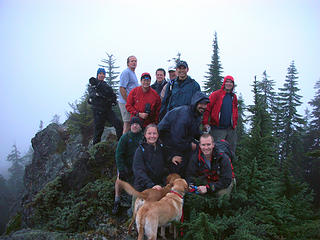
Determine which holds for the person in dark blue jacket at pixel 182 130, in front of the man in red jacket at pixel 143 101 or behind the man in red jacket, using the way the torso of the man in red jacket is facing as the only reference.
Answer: in front

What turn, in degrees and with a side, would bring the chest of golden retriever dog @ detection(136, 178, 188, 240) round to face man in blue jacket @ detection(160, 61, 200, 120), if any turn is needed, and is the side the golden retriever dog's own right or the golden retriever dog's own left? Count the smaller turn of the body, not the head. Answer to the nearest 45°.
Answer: approximately 45° to the golden retriever dog's own left

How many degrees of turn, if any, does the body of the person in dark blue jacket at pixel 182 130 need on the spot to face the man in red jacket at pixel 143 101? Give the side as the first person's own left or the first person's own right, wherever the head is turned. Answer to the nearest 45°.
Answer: approximately 180°

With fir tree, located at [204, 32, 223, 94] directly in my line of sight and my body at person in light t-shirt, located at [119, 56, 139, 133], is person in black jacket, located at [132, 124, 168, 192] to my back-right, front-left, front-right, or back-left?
back-right

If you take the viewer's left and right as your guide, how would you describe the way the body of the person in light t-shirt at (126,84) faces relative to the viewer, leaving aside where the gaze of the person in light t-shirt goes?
facing the viewer and to the right of the viewer

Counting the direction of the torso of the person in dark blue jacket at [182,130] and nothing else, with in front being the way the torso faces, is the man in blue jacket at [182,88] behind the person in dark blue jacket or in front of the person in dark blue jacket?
behind

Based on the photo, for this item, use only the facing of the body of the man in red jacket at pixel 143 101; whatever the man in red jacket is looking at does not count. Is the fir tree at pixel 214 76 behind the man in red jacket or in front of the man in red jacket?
behind

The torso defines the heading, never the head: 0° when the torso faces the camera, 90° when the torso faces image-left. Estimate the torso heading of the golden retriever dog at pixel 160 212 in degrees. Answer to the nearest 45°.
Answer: approximately 225°

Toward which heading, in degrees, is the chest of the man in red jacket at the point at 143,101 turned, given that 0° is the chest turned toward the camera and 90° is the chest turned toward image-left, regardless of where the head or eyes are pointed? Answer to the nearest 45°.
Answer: approximately 0°

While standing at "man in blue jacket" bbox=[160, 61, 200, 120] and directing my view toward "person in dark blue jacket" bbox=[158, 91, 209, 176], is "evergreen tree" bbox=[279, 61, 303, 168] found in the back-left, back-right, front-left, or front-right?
back-left

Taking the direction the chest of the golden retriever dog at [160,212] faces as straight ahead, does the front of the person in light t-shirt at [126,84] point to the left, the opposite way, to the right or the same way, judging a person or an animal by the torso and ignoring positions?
to the right
